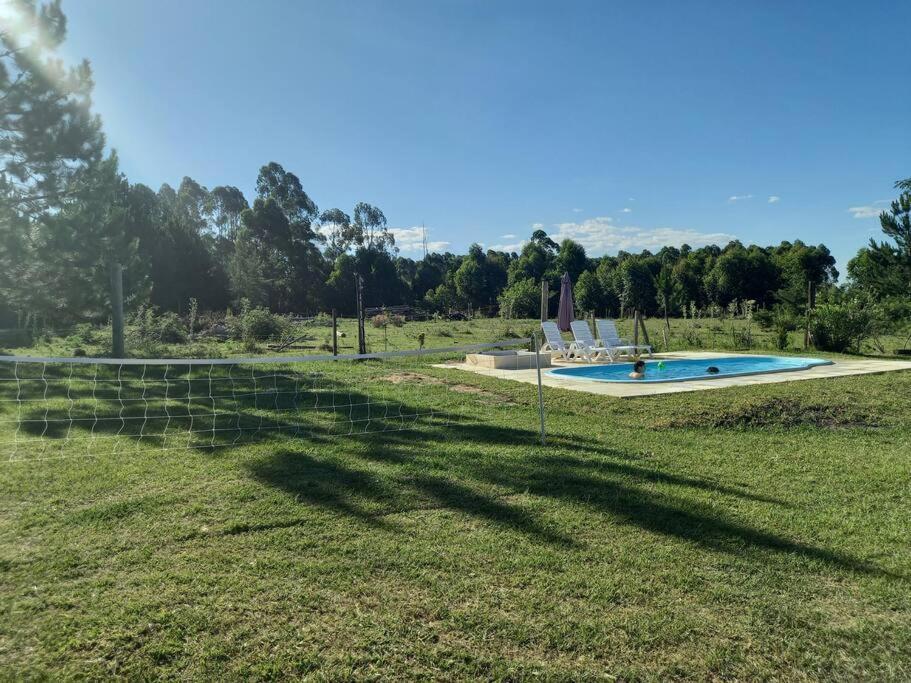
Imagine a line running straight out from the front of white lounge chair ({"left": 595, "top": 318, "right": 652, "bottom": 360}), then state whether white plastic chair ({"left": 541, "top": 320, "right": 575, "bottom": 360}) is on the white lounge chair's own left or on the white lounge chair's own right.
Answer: on the white lounge chair's own right

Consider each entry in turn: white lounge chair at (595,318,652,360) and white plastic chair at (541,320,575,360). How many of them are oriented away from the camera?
0

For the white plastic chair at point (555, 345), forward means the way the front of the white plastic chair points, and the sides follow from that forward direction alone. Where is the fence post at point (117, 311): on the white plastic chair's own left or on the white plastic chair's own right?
on the white plastic chair's own right

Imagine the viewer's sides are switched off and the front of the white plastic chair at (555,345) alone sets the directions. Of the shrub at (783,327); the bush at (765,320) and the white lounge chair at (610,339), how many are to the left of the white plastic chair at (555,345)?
3

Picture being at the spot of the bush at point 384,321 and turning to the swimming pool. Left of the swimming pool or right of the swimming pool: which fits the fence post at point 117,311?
right

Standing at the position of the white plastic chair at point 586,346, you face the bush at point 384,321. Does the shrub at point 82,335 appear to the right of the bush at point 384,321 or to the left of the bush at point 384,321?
left

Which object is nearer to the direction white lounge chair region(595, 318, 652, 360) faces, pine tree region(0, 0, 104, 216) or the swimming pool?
the swimming pool

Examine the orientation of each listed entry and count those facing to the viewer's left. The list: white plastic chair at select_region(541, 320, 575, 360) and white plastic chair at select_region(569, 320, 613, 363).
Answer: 0

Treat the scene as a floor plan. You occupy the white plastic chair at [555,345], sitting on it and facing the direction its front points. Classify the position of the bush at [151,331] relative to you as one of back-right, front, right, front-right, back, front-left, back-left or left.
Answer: back-right

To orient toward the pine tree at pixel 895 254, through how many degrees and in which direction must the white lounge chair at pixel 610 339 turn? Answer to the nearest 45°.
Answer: approximately 90° to its left

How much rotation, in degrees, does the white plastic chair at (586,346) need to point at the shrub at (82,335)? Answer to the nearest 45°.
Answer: approximately 135° to its right

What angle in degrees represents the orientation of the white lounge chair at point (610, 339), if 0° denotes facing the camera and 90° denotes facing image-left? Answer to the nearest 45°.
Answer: approximately 315°

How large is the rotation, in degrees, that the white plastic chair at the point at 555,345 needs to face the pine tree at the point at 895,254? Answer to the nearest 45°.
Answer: approximately 45° to its left

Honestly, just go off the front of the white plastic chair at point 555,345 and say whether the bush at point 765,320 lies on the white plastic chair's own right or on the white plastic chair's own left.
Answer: on the white plastic chair's own left
